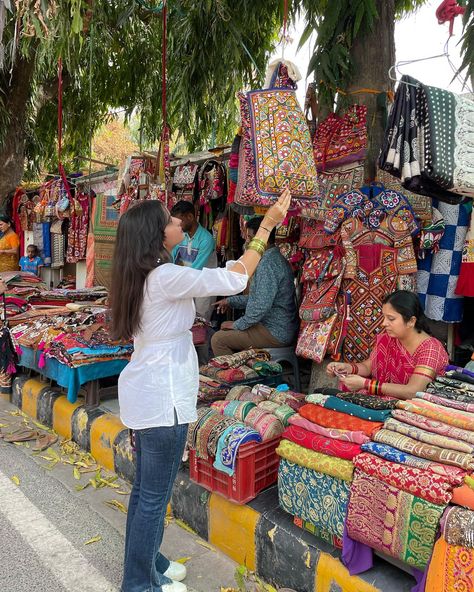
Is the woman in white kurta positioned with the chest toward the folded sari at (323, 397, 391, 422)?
yes

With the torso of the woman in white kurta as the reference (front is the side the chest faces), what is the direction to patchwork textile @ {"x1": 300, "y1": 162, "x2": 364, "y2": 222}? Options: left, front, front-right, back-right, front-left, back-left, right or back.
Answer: front-left

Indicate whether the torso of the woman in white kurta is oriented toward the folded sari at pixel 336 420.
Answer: yes

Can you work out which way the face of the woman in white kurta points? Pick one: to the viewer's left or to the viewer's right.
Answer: to the viewer's right

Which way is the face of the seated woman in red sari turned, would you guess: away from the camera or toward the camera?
toward the camera

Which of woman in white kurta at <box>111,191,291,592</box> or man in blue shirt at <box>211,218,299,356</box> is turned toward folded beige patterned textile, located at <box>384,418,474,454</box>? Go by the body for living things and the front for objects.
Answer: the woman in white kurta

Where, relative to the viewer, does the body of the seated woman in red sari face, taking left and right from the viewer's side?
facing the viewer and to the left of the viewer

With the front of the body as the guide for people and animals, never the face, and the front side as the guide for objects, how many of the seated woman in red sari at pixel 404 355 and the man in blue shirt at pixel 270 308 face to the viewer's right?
0

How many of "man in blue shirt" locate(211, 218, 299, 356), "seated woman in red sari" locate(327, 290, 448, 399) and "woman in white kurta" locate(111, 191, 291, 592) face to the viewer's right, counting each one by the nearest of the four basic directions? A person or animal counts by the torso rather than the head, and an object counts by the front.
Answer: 1

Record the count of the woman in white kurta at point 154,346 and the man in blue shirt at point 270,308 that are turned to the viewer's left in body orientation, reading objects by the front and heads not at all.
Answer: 1

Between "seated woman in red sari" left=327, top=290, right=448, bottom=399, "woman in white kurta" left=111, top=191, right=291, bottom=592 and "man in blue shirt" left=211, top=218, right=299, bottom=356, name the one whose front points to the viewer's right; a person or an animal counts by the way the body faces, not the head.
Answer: the woman in white kurta

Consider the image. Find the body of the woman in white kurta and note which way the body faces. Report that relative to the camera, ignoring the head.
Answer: to the viewer's right

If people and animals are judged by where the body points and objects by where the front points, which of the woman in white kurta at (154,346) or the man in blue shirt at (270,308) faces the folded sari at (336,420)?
the woman in white kurta

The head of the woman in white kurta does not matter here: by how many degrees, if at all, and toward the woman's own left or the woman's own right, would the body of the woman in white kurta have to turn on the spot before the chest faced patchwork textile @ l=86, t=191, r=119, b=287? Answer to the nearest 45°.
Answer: approximately 90° to the woman's own left

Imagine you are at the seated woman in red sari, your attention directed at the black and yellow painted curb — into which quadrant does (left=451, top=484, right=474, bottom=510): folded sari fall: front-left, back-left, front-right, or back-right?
front-left

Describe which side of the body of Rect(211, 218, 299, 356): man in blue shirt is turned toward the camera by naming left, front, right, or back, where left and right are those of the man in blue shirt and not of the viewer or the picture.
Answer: left

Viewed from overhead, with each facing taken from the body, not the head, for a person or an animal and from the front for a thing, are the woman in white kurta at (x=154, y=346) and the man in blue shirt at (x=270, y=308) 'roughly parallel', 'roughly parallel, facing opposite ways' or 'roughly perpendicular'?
roughly parallel, facing opposite ways

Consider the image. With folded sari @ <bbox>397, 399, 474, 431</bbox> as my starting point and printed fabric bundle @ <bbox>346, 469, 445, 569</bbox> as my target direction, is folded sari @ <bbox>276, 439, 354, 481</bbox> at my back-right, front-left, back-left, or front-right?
front-right
